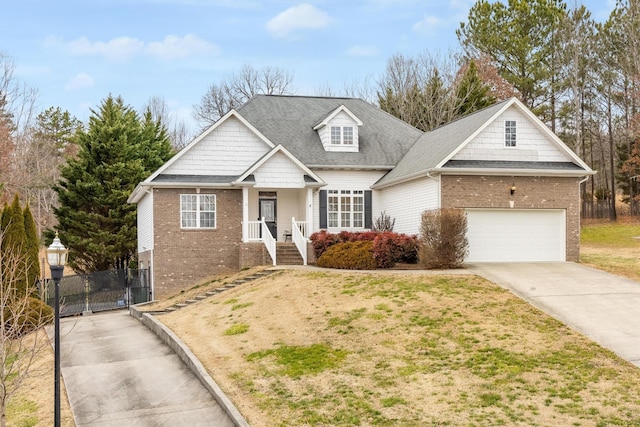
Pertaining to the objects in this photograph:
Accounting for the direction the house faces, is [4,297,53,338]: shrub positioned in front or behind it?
in front

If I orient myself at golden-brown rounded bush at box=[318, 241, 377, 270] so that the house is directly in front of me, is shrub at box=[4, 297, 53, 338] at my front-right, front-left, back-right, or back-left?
back-left

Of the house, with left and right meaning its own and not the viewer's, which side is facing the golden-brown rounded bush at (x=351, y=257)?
front

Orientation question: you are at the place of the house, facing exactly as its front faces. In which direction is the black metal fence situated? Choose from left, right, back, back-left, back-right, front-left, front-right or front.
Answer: right

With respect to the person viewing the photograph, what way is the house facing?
facing the viewer

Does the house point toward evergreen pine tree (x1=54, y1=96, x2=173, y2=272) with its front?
no

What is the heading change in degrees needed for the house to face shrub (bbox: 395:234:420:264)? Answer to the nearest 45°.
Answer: approximately 45° to its left

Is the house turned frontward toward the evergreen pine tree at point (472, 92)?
no

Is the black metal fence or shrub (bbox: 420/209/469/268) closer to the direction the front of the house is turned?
the shrub

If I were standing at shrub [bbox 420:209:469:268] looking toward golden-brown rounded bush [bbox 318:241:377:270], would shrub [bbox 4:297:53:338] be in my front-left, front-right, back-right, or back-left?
front-left

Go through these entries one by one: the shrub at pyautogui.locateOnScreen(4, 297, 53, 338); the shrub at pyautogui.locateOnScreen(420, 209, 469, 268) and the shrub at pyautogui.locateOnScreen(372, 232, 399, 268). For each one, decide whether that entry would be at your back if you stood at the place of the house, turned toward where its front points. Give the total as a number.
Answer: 0
